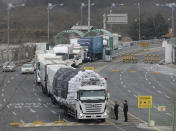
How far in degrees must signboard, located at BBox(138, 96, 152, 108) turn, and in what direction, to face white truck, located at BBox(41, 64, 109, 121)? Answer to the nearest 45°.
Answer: approximately 90° to its right

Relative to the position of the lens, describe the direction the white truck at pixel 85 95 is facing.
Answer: facing the viewer and to the right of the viewer

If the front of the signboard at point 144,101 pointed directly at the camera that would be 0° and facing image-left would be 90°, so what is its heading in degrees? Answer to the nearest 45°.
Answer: approximately 0°

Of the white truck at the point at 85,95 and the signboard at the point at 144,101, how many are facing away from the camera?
0

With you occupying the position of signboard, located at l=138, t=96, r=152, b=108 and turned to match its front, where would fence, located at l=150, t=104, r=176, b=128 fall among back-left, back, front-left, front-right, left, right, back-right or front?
left

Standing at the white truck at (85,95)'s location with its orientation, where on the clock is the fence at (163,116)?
The fence is roughly at 11 o'clock from the white truck.
